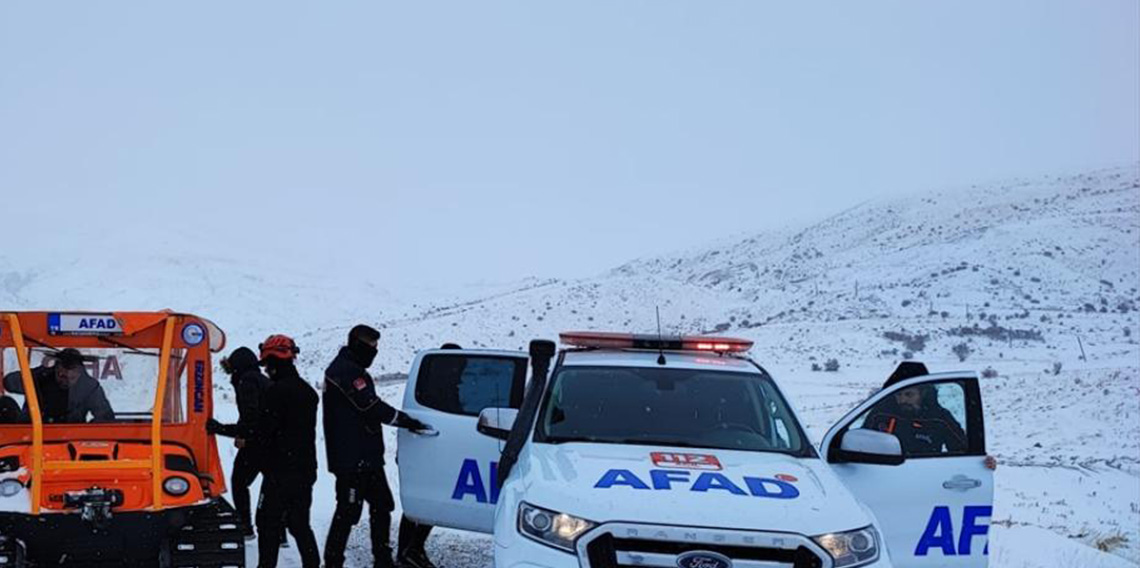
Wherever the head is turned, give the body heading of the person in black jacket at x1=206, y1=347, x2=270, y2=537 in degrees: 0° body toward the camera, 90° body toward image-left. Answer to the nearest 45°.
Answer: approximately 90°

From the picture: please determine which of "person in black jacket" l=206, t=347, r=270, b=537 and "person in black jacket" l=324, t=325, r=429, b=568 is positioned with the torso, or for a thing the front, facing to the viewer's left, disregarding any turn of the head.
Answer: "person in black jacket" l=206, t=347, r=270, b=537

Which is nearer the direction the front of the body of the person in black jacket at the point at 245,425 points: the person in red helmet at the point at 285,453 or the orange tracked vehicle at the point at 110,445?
the orange tracked vehicle

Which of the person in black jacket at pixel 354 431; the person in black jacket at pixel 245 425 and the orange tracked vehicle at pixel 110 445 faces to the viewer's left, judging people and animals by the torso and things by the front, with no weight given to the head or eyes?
the person in black jacket at pixel 245 425

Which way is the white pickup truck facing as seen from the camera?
toward the camera

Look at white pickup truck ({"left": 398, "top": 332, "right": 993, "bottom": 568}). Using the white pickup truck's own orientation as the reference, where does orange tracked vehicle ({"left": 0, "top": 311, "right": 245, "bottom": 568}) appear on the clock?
The orange tracked vehicle is roughly at 3 o'clock from the white pickup truck.

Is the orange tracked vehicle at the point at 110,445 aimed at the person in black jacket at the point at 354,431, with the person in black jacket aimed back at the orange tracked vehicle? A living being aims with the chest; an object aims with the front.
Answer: no

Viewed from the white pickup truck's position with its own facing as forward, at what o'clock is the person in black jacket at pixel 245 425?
The person in black jacket is roughly at 4 o'clock from the white pickup truck.

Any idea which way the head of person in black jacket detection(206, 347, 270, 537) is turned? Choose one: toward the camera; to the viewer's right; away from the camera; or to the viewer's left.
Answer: to the viewer's left

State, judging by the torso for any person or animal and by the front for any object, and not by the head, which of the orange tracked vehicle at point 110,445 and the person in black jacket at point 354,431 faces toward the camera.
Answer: the orange tracked vehicle

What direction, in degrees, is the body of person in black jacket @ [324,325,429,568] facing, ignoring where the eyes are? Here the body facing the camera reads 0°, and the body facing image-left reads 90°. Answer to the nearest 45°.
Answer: approximately 270°

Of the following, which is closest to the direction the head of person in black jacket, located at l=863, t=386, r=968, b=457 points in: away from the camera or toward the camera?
toward the camera

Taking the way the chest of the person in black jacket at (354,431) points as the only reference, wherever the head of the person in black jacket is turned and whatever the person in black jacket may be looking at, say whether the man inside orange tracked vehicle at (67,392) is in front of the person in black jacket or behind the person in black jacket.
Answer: behind

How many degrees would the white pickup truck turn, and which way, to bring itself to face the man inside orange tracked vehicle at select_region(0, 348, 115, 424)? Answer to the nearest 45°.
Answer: approximately 90° to its right

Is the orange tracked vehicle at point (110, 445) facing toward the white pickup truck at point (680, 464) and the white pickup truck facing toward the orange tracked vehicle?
no
